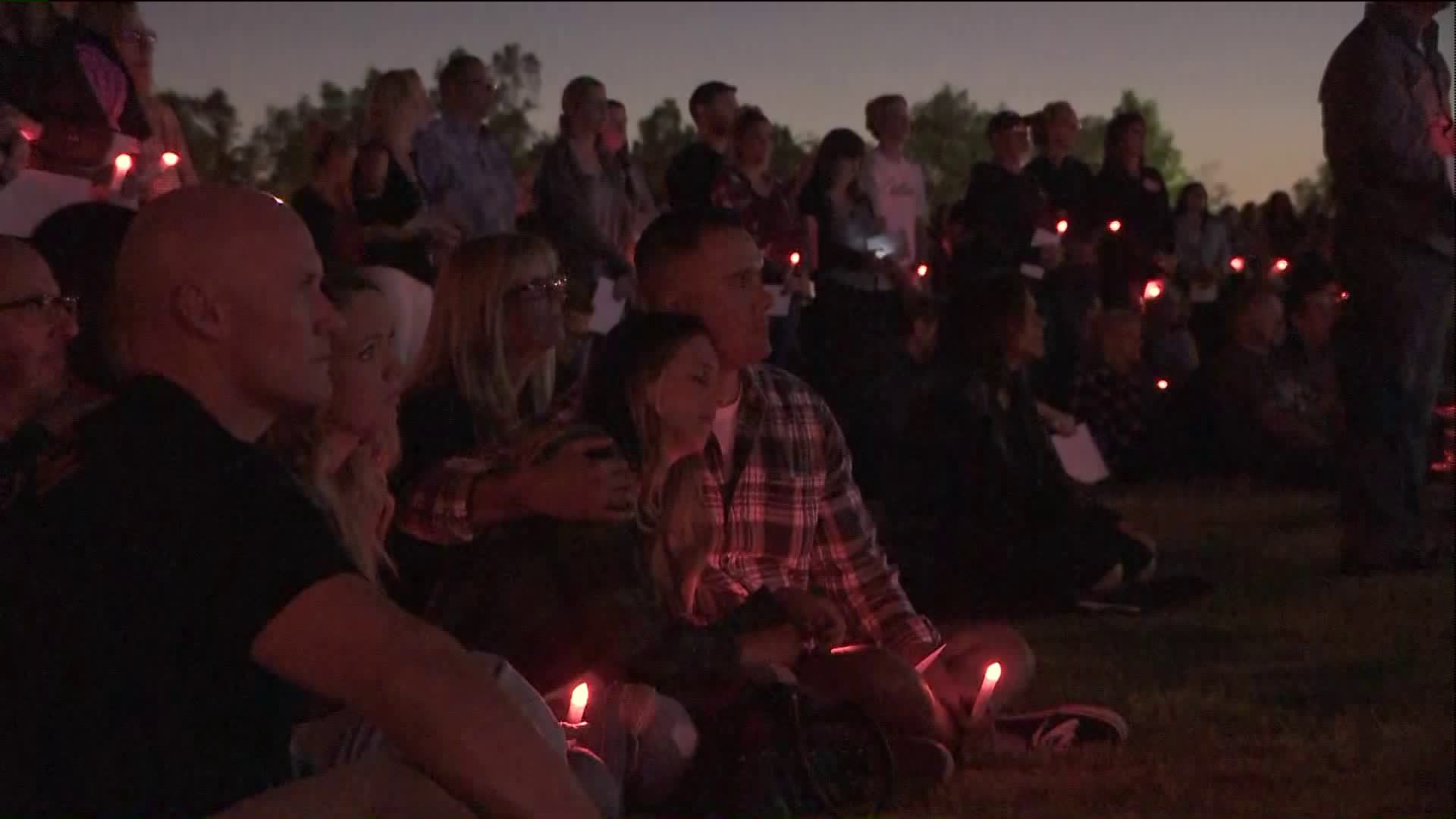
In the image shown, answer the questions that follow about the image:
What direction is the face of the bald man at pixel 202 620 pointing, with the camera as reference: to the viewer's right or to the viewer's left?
to the viewer's right

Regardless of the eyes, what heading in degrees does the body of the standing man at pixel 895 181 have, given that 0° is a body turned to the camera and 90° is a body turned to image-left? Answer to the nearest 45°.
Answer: approximately 315°

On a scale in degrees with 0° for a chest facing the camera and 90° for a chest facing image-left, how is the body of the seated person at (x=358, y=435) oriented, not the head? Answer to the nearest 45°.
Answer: approximately 315°

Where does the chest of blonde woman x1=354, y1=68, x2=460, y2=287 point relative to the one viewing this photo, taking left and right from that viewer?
facing to the right of the viewer

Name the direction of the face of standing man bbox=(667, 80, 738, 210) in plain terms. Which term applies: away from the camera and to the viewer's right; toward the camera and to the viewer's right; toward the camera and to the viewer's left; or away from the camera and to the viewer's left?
toward the camera and to the viewer's right

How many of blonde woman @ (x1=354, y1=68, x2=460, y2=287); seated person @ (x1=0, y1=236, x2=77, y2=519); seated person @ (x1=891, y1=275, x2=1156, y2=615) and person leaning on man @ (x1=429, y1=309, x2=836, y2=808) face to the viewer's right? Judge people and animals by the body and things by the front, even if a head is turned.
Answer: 4

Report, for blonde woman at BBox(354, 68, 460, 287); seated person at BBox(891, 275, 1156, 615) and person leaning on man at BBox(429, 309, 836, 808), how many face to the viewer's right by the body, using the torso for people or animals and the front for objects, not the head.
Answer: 3

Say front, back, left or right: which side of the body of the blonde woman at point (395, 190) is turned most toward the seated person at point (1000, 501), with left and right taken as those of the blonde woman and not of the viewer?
front

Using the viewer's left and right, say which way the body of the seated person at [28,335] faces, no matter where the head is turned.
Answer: facing to the right of the viewer

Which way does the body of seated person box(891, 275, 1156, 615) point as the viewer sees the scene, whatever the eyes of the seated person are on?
to the viewer's right

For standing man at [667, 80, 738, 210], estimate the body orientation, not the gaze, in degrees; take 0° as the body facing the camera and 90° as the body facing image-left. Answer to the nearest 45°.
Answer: approximately 315°

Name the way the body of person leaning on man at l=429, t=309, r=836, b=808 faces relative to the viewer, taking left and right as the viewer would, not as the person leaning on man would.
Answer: facing to the right of the viewer

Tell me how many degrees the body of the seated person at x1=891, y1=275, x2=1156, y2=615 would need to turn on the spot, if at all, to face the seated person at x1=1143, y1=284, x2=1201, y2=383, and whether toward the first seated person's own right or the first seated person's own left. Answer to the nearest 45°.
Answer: approximately 90° to the first seated person's own left

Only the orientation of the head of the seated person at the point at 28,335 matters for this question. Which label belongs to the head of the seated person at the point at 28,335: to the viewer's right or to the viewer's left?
to the viewer's right

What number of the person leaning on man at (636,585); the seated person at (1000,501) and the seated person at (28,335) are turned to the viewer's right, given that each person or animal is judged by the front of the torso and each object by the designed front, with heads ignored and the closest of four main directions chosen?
3
